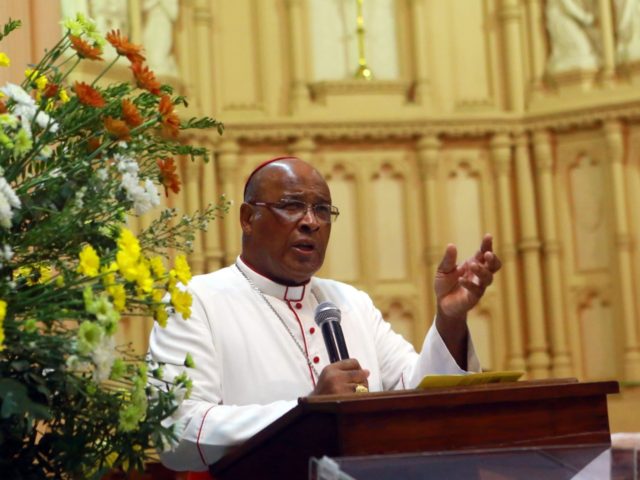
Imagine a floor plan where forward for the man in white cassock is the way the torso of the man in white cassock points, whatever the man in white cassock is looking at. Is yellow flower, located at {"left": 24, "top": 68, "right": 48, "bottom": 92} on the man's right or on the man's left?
on the man's right

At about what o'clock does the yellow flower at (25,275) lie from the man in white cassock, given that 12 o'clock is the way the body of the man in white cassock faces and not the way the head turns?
The yellow flower is roughly at 2 o'clock from the man in white cassock.

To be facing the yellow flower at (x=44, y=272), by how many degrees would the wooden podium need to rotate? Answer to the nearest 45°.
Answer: approximately 135° to its right

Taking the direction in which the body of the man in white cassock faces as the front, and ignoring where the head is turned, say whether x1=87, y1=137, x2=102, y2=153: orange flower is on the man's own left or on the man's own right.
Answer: on the man's own right

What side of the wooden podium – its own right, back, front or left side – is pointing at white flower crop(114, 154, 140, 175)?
right

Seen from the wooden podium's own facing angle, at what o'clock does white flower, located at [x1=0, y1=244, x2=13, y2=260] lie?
The white flower is roughly at 3 o'clock from the wooden podium.

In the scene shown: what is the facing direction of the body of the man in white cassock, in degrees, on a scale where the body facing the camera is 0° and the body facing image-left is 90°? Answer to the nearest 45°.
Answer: approximately 315°

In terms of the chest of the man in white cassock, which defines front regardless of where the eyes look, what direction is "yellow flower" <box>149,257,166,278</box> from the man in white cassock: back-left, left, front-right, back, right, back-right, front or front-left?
front-right
